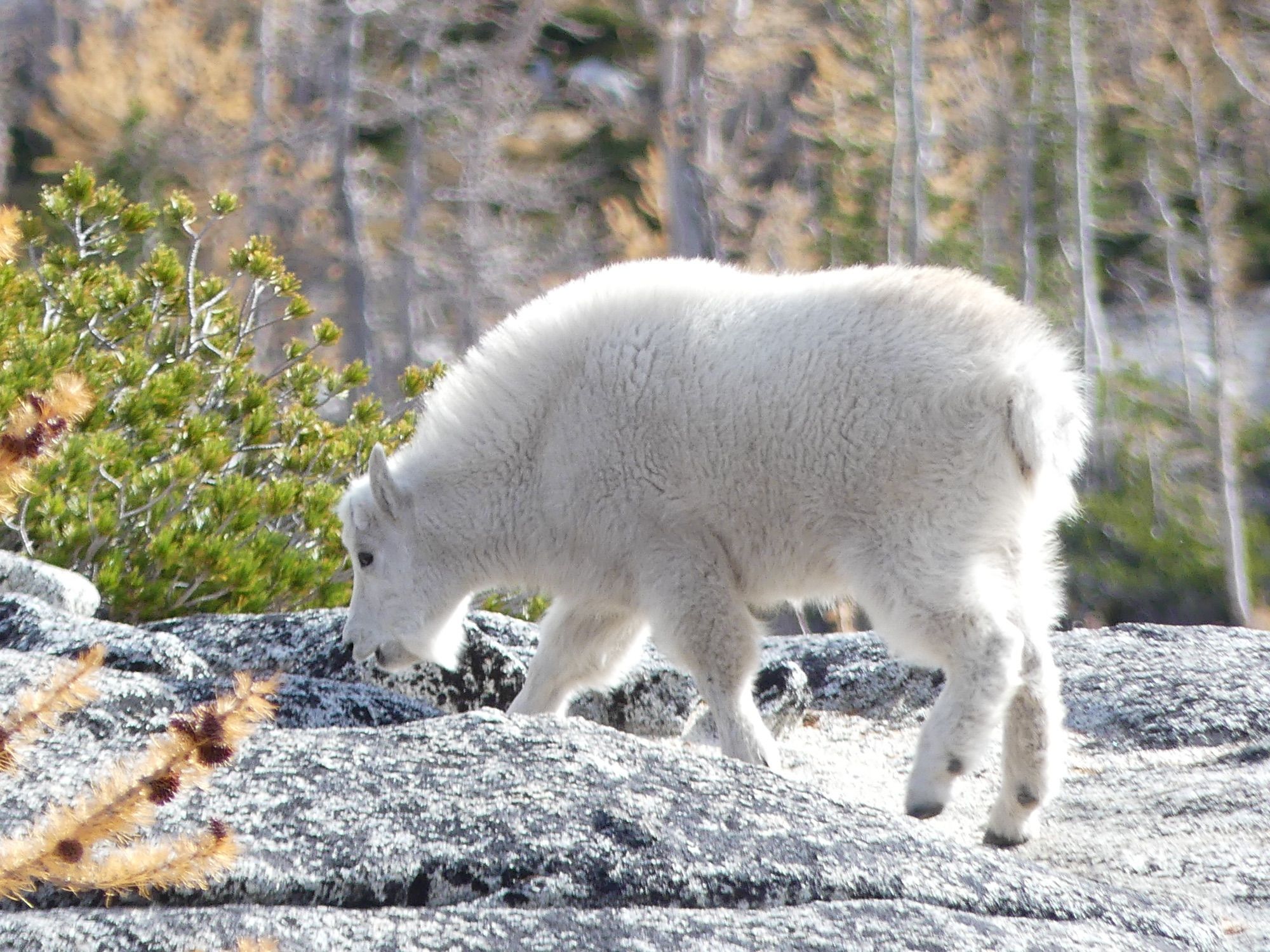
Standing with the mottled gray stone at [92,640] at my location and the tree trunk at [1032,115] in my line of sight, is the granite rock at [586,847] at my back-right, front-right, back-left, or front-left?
back-right

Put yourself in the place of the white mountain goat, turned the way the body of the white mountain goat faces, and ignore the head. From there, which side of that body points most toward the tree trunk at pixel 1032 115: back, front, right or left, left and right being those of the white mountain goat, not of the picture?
right

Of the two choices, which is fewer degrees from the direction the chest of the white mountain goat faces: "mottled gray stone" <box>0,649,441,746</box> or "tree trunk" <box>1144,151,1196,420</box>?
the mottled gray stone

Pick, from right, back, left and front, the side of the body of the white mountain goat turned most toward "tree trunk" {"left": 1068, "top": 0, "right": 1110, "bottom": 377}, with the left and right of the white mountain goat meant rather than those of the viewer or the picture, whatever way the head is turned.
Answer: right

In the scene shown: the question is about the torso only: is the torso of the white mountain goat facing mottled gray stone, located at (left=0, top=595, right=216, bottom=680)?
yes

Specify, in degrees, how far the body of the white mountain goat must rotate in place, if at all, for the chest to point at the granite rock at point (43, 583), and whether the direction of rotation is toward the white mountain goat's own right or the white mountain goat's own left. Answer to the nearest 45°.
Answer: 0° — it already faces it

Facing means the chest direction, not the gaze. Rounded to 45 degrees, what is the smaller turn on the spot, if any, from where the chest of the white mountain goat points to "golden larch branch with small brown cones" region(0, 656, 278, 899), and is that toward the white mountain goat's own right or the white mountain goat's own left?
approximately 90° to the white mountain goat's own left

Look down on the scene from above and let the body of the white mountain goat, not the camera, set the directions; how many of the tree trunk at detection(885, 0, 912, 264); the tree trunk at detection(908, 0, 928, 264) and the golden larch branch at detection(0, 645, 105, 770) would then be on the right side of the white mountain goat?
2

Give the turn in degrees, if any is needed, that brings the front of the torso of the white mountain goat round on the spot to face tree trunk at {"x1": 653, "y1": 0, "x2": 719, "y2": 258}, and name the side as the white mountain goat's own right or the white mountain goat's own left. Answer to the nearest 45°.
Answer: approximately 90° to the white mountain goat's own right

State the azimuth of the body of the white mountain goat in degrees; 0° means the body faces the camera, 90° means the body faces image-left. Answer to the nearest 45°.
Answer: approximately 90°
